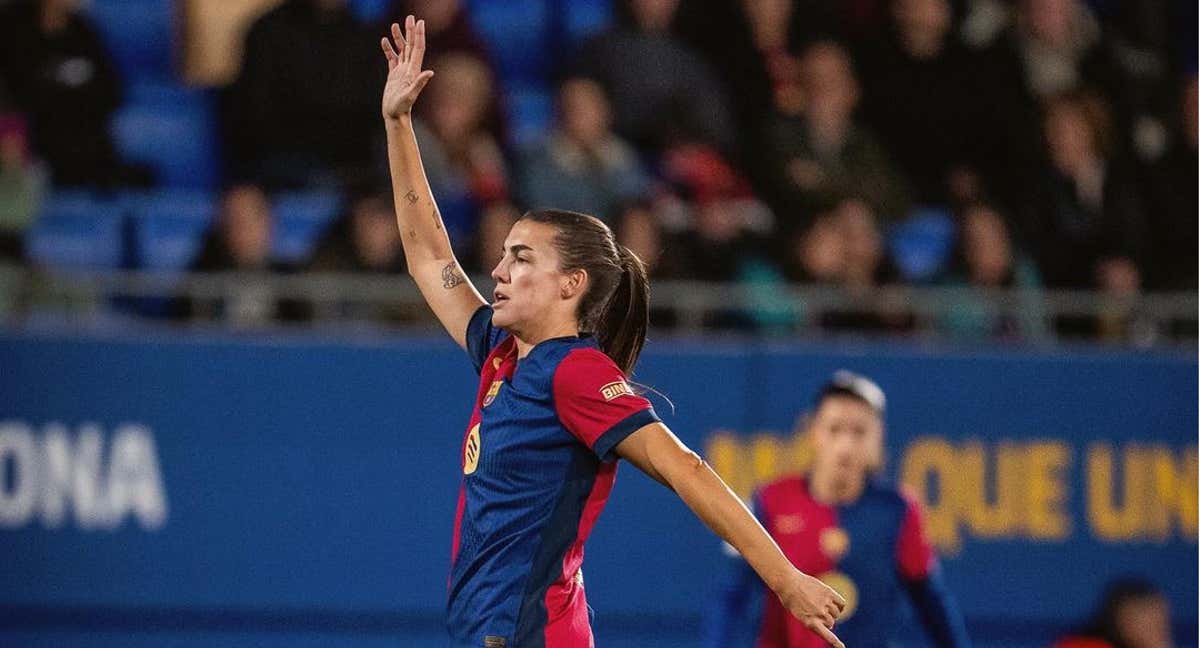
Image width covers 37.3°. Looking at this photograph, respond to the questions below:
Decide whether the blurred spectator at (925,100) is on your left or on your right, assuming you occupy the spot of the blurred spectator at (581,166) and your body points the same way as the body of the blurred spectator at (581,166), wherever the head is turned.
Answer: on your left

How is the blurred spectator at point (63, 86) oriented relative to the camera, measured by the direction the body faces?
toward the camera

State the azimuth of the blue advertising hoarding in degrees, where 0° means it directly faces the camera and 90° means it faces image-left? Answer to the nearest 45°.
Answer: approximately 0°

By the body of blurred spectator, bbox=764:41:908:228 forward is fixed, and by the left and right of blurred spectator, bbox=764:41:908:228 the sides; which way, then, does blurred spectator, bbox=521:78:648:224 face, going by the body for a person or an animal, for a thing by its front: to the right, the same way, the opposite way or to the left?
the same way

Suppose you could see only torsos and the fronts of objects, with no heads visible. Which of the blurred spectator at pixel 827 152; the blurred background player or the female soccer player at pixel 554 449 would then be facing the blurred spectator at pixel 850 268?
the blurred spectator at pixel 827 152

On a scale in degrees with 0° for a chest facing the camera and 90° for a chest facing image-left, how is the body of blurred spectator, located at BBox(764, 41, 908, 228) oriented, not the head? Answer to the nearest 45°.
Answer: approximately 0°

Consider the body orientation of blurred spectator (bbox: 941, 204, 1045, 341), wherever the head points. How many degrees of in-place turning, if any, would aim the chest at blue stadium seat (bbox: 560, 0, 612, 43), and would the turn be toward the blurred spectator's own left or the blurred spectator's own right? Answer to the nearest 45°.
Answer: approximately 135° to the blurred spectator's own right

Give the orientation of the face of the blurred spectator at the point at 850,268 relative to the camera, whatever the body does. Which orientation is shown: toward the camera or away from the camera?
toward the camera

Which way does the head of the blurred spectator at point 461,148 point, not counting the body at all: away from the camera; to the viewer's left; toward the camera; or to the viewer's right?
toward the camera

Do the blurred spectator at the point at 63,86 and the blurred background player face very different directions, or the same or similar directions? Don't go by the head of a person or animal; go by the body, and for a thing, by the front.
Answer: same or similar directions

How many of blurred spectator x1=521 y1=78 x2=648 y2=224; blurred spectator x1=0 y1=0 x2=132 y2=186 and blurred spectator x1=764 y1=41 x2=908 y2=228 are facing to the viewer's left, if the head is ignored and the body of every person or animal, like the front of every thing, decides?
0

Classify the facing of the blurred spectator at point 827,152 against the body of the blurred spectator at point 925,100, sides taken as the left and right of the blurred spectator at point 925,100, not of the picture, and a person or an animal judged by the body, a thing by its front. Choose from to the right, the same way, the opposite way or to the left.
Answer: the same way

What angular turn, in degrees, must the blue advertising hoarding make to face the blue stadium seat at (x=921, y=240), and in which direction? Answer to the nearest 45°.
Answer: approximately 135° to its left

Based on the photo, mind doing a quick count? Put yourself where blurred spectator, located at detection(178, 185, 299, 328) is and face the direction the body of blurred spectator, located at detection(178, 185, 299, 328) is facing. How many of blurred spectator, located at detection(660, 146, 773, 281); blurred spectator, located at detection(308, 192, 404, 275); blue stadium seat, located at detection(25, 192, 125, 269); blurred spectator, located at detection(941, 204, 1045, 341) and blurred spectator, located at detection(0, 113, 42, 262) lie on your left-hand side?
3

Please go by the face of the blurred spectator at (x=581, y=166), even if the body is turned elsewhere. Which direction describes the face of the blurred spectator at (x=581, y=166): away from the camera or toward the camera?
toward the camera

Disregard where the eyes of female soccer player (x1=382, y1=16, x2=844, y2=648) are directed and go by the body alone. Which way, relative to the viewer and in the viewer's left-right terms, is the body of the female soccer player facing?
facing to the left of the viewer

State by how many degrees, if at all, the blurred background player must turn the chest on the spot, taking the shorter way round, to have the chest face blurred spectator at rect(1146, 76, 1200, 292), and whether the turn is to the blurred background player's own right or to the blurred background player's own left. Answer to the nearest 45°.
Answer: approximately 135° to the blurred background player's own left

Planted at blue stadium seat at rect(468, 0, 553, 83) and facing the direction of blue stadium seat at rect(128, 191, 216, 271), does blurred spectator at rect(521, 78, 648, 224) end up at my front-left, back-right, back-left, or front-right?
front-left

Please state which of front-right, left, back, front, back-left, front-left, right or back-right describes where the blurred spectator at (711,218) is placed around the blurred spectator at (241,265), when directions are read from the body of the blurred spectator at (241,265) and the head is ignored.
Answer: left

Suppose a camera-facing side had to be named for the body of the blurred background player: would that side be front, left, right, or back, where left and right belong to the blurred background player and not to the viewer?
front
